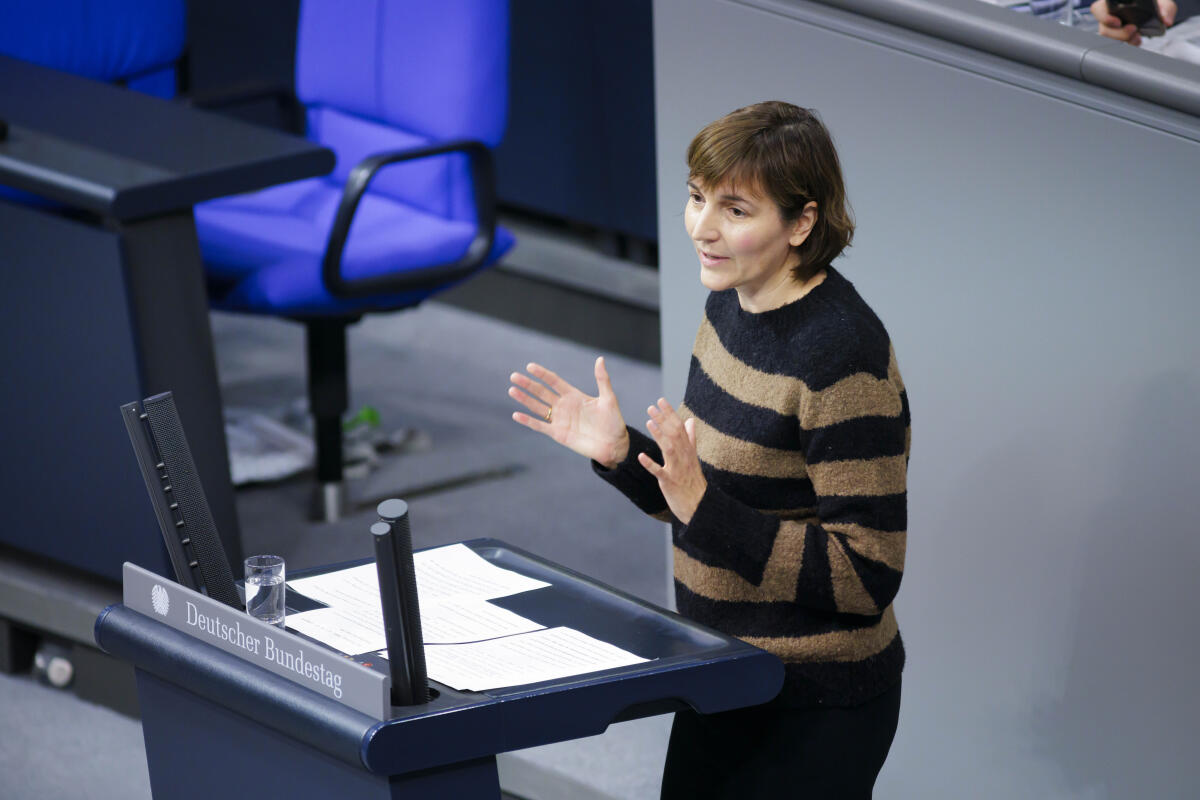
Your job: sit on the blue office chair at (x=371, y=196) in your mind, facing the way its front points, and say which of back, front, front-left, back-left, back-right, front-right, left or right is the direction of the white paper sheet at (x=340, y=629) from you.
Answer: front-left

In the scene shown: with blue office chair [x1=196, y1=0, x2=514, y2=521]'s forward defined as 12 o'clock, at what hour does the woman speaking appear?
The woman speaking is roughly at 10 o'clock from the blue office chair.

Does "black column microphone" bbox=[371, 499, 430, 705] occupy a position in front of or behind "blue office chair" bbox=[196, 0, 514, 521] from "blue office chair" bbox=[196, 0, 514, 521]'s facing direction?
in front

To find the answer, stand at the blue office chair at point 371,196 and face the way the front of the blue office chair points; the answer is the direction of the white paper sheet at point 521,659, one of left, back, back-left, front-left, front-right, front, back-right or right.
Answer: front-left

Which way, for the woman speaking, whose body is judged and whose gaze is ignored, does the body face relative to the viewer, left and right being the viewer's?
facing the viewer and to the left of the viewer

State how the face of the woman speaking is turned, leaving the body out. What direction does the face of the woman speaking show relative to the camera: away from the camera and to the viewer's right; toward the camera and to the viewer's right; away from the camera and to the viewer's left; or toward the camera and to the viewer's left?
toward the camera and to the viewer's left

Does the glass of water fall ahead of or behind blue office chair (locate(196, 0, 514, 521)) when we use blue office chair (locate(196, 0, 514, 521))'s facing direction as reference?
ahead

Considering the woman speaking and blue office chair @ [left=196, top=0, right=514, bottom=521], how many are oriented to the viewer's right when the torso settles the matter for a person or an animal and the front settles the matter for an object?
0

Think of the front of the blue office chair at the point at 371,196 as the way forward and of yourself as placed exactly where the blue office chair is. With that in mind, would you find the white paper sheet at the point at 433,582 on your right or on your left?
on your left

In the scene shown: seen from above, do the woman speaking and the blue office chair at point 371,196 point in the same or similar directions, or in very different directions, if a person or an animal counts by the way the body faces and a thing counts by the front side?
same or similar directions
